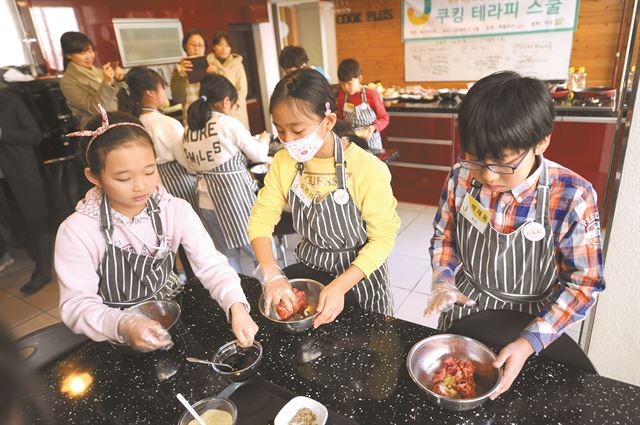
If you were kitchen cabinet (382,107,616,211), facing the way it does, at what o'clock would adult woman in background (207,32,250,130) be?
The adult woman in background is roughly at 3 o'clock from the kitchen cabinet.

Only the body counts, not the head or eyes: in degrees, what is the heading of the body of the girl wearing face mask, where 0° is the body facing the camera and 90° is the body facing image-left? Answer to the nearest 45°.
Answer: approximately 45°

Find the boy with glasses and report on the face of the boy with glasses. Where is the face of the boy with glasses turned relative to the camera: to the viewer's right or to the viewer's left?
to the viewer's left

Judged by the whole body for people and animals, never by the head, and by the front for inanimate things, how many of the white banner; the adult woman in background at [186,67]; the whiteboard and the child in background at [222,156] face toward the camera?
3

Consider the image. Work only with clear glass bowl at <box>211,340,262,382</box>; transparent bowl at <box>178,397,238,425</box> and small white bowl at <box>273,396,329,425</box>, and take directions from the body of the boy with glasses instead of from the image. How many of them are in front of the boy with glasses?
3

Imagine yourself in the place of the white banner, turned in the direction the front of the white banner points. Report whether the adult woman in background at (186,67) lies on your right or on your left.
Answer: on your right

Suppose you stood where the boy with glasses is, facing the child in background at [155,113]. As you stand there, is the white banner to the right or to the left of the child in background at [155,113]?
right

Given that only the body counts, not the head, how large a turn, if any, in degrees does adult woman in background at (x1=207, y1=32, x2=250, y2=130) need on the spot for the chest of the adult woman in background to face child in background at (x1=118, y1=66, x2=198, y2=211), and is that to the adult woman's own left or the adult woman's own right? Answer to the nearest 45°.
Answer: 0° — they already face them
